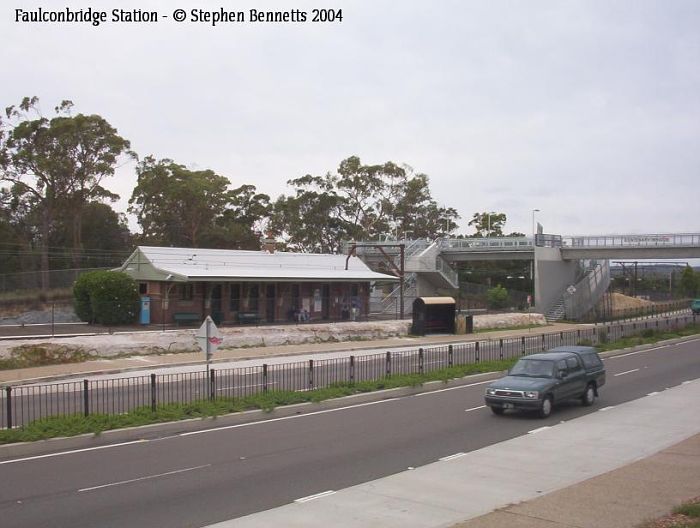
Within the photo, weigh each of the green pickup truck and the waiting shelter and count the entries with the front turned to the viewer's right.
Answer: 0

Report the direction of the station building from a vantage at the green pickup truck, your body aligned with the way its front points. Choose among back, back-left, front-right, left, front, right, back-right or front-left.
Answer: right

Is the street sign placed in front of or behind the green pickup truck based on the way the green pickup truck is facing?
in front

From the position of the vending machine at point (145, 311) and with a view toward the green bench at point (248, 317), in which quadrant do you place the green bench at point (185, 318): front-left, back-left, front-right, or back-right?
front-right

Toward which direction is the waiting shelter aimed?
toward the camera

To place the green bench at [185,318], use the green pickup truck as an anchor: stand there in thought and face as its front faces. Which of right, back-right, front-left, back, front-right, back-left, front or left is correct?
right

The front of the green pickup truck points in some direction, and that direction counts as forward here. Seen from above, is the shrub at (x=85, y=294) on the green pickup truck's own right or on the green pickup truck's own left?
on the green pickup truck's own right

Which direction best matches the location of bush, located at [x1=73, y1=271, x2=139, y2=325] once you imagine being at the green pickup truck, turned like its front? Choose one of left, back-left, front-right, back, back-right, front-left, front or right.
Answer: right

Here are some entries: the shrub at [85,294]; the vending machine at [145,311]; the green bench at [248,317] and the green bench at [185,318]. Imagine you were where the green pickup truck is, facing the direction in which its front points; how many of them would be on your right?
4

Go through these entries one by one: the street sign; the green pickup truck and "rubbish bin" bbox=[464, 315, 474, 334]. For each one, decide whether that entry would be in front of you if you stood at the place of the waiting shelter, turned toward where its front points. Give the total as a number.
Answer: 2

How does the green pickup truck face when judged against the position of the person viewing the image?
facing the viewer and to the left of the viewer
